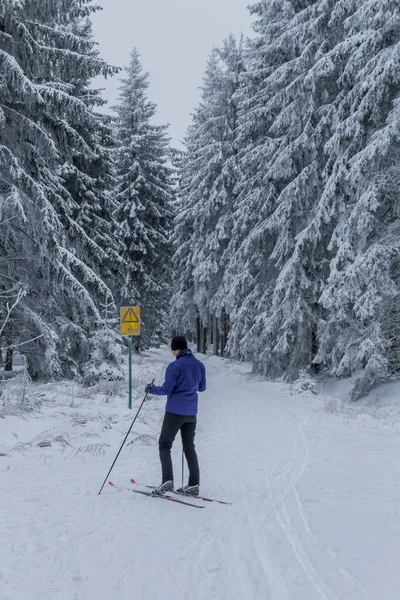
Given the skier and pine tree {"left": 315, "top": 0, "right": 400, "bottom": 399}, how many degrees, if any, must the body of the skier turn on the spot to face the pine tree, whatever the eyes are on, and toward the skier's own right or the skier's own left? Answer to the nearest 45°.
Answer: approximately 90° to the skier's own right

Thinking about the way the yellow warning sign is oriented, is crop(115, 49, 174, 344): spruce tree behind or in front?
behind

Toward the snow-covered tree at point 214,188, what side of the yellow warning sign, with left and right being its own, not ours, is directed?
back

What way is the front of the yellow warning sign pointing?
toward the camera

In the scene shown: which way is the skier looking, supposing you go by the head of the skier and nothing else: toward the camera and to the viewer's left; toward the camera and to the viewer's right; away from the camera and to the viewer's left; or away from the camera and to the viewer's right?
away from the camera and to the viewer's left

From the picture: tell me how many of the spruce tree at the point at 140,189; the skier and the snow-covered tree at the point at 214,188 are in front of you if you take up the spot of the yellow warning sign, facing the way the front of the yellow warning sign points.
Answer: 1

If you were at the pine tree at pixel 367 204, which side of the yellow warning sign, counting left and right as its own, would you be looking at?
left

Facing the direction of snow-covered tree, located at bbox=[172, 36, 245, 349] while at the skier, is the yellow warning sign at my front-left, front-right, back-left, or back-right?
front-left

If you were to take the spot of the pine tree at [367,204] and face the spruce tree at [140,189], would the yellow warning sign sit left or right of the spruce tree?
left

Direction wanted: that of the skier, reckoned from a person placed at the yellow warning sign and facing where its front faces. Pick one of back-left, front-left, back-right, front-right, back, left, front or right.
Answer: front

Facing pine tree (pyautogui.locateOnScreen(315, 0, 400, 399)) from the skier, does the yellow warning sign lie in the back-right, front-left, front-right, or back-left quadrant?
front-left

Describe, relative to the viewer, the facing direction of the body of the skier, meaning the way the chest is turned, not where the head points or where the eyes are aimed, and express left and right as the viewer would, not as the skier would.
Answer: facing away from the viewer and to the left of the viewer

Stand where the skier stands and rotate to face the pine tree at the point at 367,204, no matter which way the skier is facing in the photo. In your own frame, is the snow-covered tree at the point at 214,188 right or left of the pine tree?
left

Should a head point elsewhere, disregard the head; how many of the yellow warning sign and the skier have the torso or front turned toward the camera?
1
